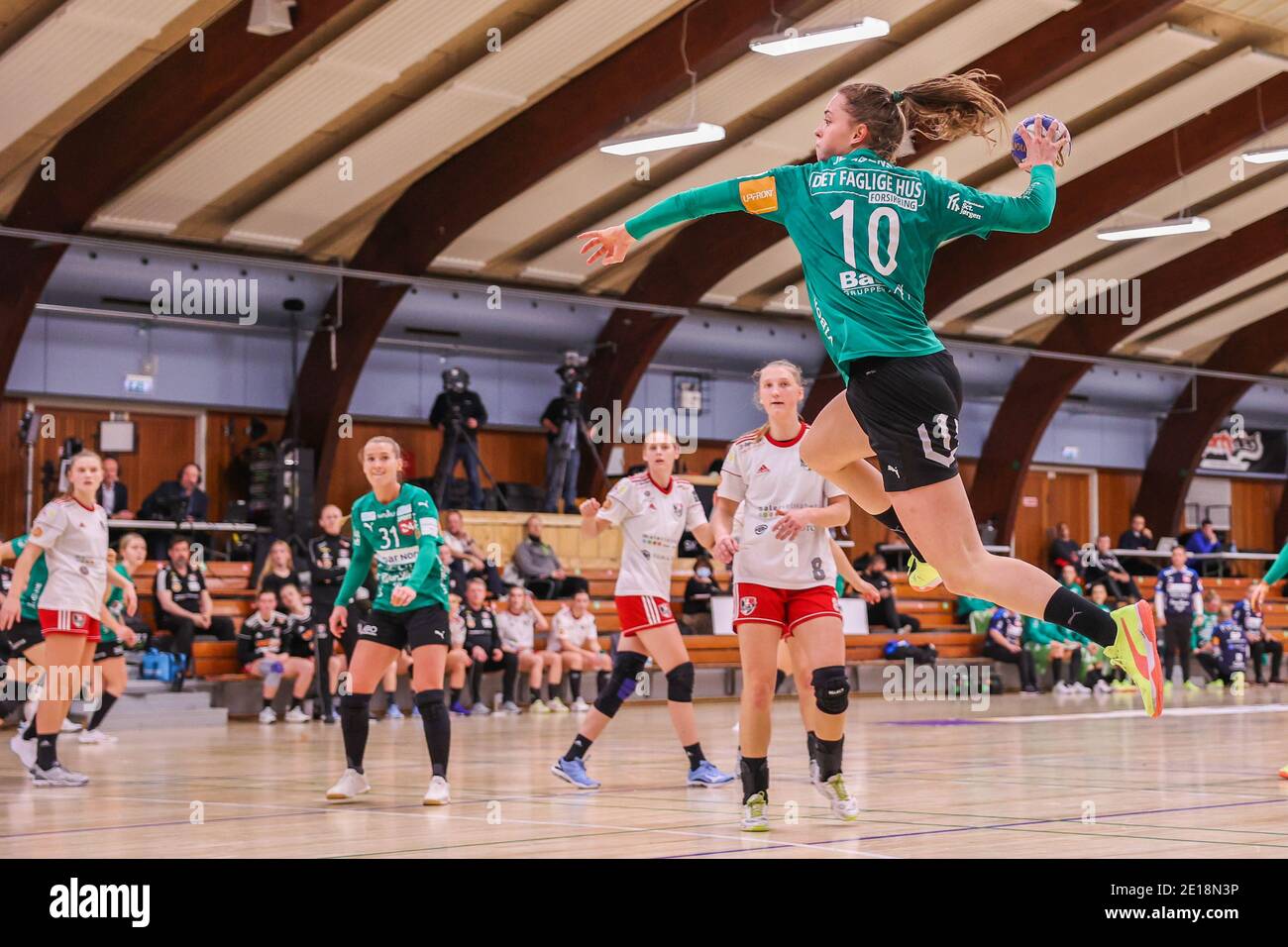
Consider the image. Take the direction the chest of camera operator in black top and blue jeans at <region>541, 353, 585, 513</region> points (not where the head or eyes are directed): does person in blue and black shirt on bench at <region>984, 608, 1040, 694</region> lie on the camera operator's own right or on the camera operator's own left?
on the camera operator's own left

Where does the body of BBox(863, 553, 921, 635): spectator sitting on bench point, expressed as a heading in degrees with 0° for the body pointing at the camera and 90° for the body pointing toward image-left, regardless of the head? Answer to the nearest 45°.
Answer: approximately 315°

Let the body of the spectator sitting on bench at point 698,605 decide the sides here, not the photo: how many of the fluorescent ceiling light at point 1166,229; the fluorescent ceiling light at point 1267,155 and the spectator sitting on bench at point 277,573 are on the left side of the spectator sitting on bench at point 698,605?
2

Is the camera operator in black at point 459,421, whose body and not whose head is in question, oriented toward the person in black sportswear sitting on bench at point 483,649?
yes

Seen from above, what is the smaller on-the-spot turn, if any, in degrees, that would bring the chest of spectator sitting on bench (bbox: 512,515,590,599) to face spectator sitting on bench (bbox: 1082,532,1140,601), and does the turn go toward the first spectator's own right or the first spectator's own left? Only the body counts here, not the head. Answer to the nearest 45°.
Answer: approximately 90° to the first spectator's own left

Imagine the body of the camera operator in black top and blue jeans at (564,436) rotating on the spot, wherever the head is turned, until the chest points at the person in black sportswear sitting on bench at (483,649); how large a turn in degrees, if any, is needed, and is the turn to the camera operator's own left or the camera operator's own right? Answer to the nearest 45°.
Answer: approximately 45° to the camera operator's own right

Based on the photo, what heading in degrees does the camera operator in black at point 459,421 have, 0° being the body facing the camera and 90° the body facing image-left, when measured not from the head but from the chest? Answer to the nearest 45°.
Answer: approximately 0°

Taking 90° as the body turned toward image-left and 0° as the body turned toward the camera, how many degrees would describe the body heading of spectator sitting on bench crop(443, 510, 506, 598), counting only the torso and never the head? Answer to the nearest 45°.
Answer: approximately 315°
